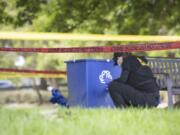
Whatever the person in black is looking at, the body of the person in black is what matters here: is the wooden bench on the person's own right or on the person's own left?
on the person's own right

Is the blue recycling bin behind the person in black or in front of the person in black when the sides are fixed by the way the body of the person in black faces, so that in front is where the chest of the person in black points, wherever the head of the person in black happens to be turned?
in front

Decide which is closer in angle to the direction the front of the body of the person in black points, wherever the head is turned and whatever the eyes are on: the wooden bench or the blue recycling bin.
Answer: the blue recycling bin

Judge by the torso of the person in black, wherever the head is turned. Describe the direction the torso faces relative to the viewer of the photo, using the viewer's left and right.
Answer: facing to the left of the viewer
